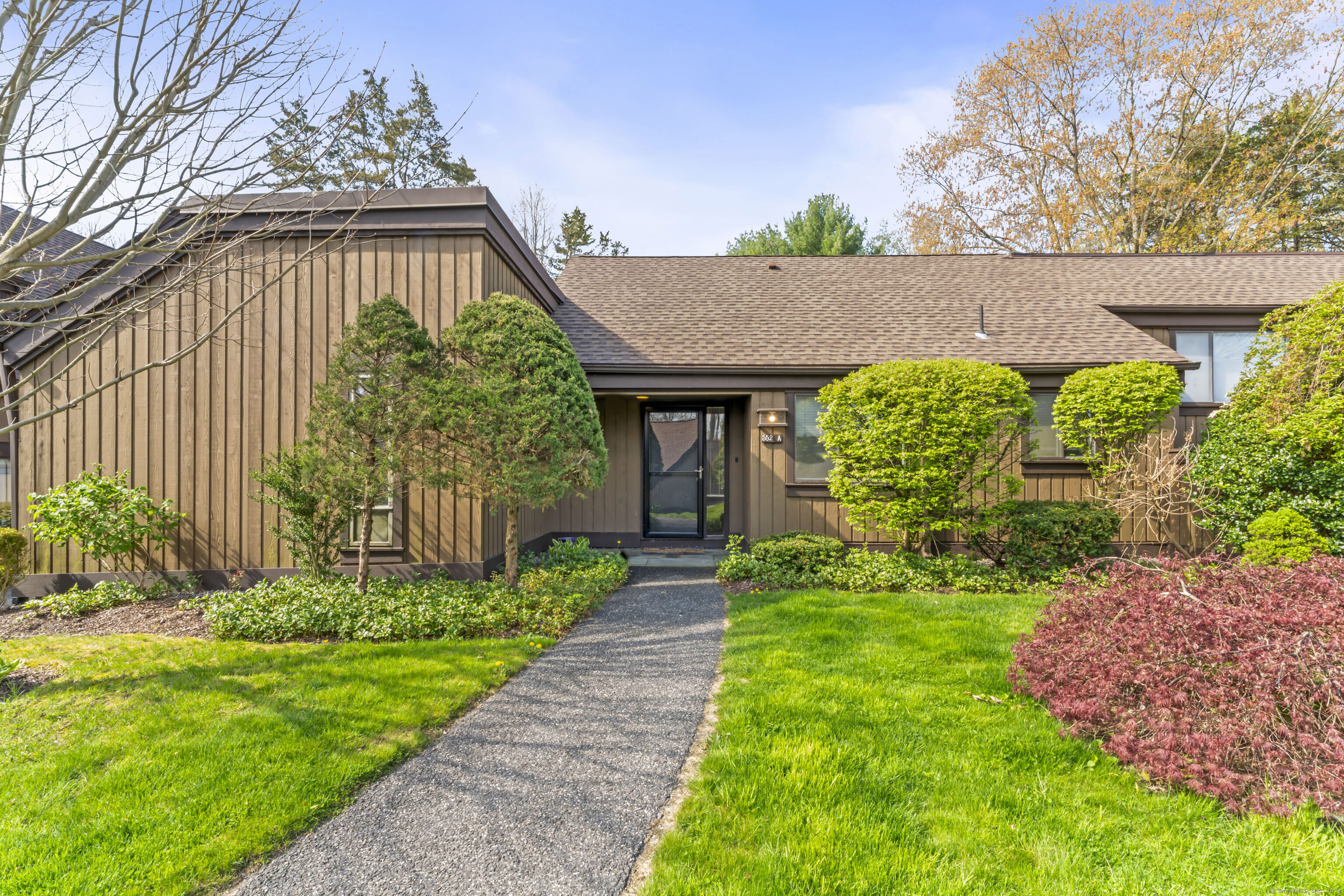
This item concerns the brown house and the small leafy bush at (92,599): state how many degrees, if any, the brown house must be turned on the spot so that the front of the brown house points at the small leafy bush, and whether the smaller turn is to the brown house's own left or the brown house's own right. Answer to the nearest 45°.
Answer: approximately 45° to the brown house's own right

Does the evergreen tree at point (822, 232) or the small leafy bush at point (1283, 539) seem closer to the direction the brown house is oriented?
the small leafy bush

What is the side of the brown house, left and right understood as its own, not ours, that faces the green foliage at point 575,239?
back

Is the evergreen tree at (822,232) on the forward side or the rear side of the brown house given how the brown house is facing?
on the rear side

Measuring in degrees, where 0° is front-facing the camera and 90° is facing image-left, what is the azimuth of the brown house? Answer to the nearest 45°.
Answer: approximately 0°
